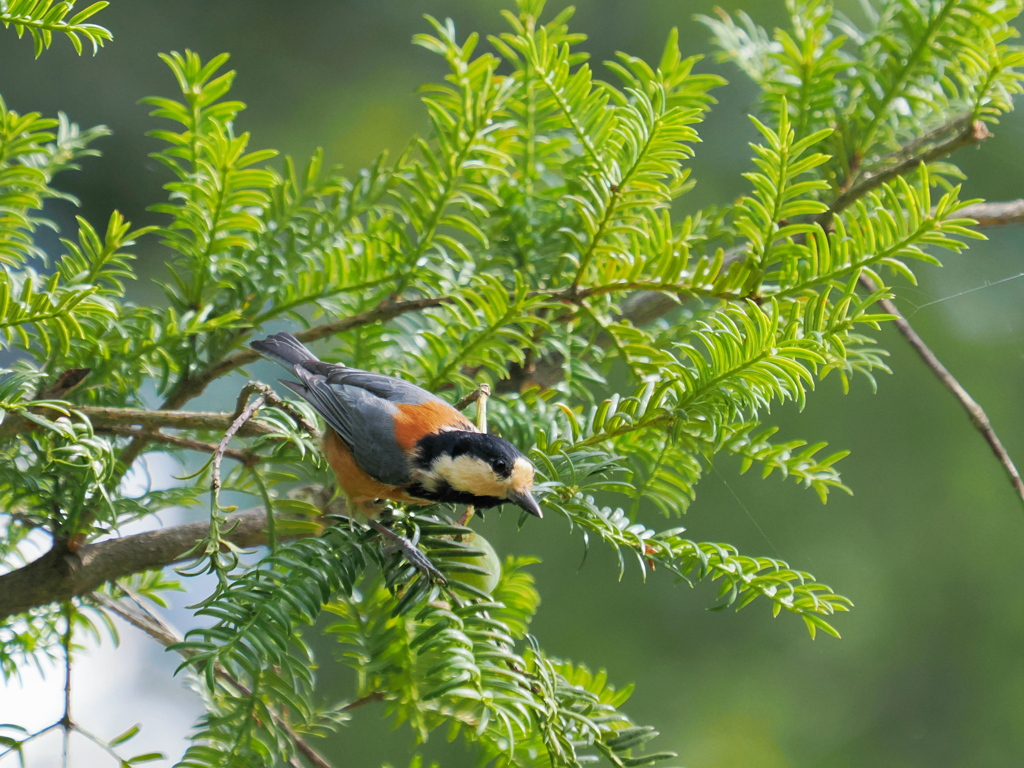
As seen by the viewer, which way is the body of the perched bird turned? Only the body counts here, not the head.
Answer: to the viewer's right
